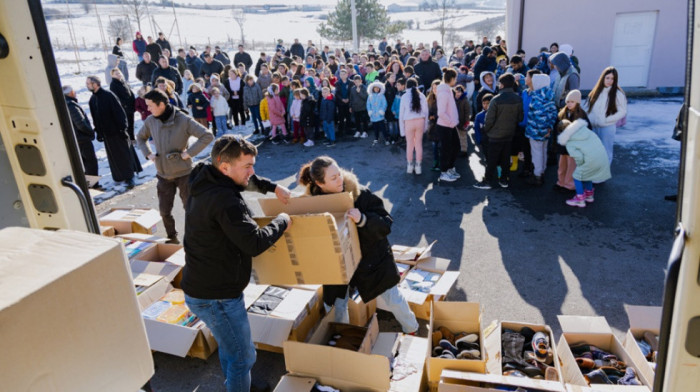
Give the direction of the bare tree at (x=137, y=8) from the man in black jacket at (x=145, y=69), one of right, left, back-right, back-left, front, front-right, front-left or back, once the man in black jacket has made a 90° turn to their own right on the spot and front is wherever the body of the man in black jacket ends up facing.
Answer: right

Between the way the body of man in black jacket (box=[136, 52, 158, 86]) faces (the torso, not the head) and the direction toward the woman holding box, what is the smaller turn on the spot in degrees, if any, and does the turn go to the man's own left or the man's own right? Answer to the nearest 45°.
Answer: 0° — they already face them

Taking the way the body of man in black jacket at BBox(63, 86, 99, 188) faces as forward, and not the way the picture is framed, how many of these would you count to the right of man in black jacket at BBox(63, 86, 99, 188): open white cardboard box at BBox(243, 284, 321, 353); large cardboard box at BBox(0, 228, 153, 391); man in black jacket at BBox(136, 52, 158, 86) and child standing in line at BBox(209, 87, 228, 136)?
2

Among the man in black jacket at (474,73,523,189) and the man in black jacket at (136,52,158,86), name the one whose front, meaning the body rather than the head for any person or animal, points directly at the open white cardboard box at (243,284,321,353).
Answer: the man in black jacket at (136,52,158,86)

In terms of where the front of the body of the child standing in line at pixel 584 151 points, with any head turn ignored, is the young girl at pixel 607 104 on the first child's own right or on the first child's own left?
on the first child's own right

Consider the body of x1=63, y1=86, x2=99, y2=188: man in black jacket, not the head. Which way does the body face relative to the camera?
to the viewer's right

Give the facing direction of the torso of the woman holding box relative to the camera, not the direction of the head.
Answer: to the viewer's left

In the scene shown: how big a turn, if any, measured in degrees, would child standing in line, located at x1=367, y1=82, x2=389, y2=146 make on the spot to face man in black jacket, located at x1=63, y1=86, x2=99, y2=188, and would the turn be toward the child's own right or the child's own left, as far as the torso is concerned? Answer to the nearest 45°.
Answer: approximately 45° to the child's own right

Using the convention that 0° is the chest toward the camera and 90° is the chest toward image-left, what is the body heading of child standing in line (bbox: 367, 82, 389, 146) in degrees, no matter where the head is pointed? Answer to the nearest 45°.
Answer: approximately 0°
